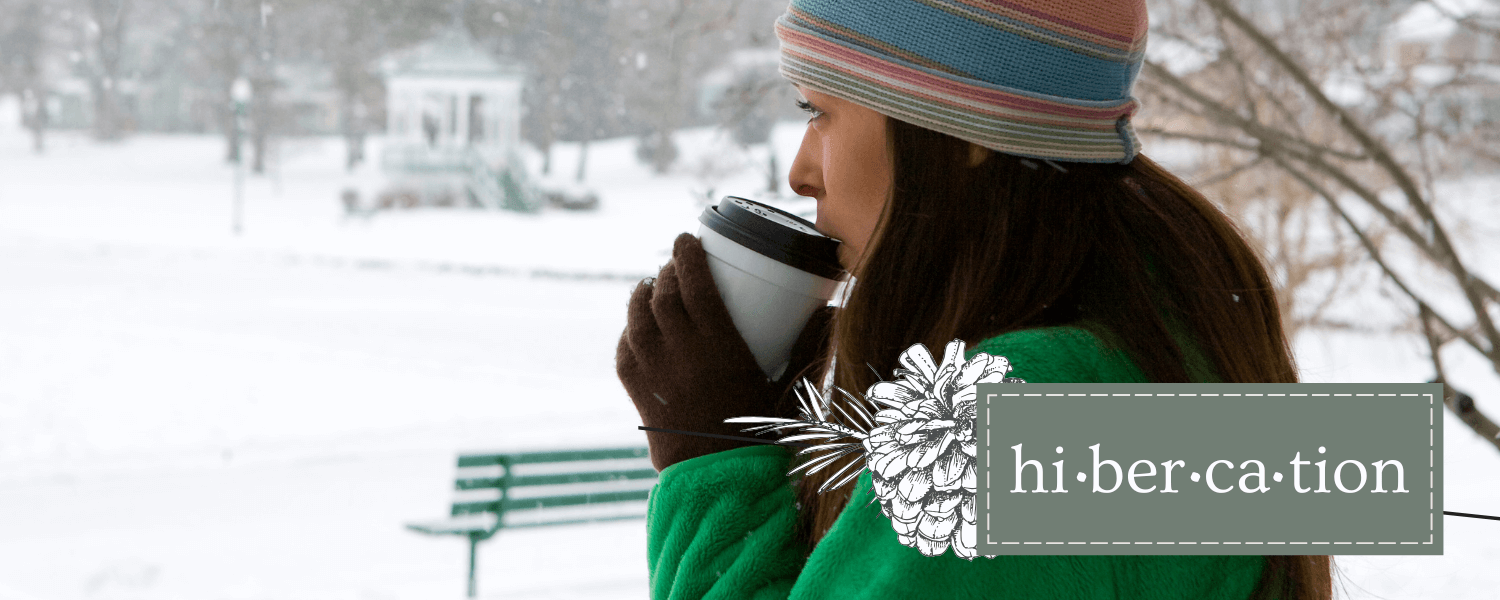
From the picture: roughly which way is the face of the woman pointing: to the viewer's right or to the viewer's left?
to the viewer's left

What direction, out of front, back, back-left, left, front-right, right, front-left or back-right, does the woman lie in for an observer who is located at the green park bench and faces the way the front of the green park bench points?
back-left

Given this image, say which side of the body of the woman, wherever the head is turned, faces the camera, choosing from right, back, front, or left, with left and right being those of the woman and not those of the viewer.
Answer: left

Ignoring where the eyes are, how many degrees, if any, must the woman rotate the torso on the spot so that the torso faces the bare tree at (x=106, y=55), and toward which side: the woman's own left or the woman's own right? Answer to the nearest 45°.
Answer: approximately 45° to the woman's own right
